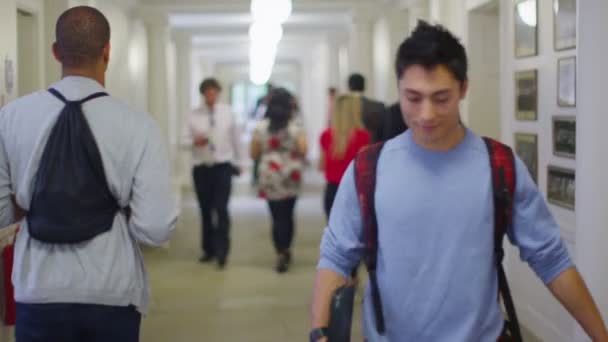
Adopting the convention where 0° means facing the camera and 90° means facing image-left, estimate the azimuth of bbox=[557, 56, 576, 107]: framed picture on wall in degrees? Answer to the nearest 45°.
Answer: approximately 45°

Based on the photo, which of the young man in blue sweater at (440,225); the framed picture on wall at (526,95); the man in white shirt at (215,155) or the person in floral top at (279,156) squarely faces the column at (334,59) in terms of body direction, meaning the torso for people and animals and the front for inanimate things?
the person in floral top

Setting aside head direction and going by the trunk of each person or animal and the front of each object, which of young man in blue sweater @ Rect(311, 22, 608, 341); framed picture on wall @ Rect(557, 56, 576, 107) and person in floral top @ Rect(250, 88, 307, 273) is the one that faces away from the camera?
the person in floral top

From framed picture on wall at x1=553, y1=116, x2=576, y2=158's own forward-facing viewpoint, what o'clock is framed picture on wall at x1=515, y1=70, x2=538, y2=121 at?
framed picture on wall at x1=515, y1=70, x2=538, y2=121 is roughly at 4 o'clock from framed picture on wall at x1=553, y1=116, x2=576, y2=158.

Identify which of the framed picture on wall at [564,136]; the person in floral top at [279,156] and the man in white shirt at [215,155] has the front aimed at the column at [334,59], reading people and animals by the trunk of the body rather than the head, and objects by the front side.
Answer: the person in floral top

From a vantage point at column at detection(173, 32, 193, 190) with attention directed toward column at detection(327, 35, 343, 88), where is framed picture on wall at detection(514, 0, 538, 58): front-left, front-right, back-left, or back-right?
back-right

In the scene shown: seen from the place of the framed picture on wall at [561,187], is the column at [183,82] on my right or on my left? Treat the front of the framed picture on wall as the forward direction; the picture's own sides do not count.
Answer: on my right

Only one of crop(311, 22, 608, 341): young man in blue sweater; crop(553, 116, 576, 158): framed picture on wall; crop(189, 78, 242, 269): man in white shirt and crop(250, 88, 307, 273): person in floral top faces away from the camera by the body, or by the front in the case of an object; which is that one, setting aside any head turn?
the person in floral top

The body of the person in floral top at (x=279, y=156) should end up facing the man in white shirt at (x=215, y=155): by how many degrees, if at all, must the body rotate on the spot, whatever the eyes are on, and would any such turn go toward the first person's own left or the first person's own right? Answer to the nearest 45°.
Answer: approximately 45° to the first person's own left

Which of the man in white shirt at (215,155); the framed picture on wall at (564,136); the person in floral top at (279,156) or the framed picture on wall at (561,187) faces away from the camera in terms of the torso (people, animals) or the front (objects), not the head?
the person in floral top

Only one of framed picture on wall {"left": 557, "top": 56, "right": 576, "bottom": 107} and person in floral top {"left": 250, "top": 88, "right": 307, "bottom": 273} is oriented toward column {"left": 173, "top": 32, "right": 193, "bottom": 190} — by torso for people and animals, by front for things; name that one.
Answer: the person in floral top

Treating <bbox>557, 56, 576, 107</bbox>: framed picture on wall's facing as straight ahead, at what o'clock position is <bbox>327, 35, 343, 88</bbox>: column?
The column is roughly at 4 o'clock from the framed picture on wall.
